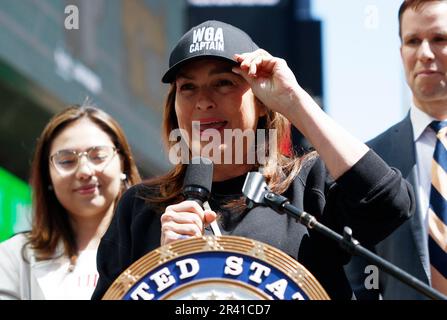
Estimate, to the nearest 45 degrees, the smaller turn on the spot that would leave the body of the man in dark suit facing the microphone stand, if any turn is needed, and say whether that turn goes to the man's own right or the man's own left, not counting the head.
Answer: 0° — they already face it

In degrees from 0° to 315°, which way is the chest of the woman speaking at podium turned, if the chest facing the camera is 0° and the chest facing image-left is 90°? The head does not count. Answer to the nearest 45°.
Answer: approximately 0°

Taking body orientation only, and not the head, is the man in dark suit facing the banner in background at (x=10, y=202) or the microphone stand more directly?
the microphone stand

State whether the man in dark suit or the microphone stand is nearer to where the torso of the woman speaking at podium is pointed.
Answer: the microphone stand

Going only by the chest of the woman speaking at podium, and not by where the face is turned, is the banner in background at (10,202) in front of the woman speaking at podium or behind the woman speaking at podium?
behind

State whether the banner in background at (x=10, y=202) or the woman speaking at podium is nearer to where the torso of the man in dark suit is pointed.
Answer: the woman speaking at podium

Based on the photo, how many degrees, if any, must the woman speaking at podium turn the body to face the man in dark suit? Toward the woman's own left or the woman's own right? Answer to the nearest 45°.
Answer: approximately 135° to the woman's own left

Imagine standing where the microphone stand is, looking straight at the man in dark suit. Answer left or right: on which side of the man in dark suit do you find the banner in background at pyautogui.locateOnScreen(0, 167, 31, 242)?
left

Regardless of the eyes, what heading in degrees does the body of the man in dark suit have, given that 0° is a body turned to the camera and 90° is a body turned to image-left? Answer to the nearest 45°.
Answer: approximately 0°

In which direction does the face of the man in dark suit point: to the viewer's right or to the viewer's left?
to the viewer's left

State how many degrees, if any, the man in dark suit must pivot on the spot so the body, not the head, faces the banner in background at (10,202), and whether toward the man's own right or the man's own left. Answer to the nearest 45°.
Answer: approximately 135° to the man's own right
